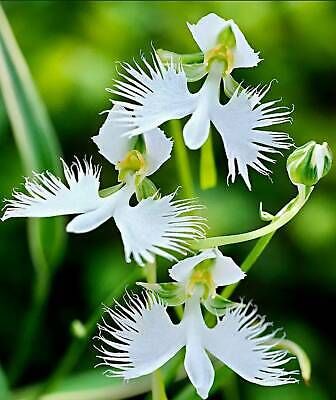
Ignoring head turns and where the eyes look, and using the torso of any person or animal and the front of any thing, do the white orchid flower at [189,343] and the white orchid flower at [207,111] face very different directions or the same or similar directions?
same or similar directions

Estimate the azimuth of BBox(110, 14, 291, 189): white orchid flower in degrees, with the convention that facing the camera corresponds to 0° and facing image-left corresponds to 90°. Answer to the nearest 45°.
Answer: approximately 0°

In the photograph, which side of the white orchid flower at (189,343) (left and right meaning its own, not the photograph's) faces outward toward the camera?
front

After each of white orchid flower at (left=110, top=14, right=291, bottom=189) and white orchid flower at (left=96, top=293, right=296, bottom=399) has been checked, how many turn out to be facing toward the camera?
2
